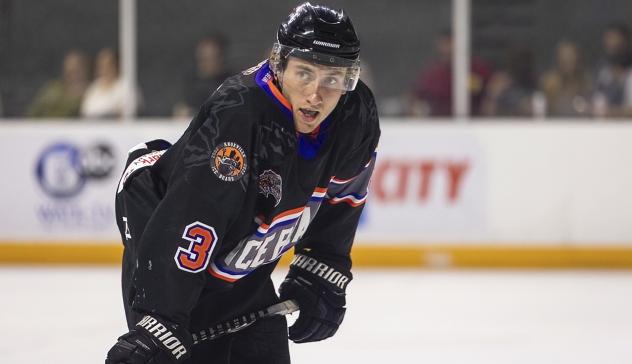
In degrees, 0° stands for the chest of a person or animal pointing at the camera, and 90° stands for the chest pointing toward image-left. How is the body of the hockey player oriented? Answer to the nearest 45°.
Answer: approximately 315°

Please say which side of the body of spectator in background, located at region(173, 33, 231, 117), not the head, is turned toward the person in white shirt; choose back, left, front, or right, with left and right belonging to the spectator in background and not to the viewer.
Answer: right

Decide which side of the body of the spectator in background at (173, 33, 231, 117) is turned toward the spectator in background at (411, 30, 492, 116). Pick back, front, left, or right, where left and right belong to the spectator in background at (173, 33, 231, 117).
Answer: left

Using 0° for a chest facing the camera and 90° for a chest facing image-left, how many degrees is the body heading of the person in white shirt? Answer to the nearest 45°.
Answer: approximately 0°
